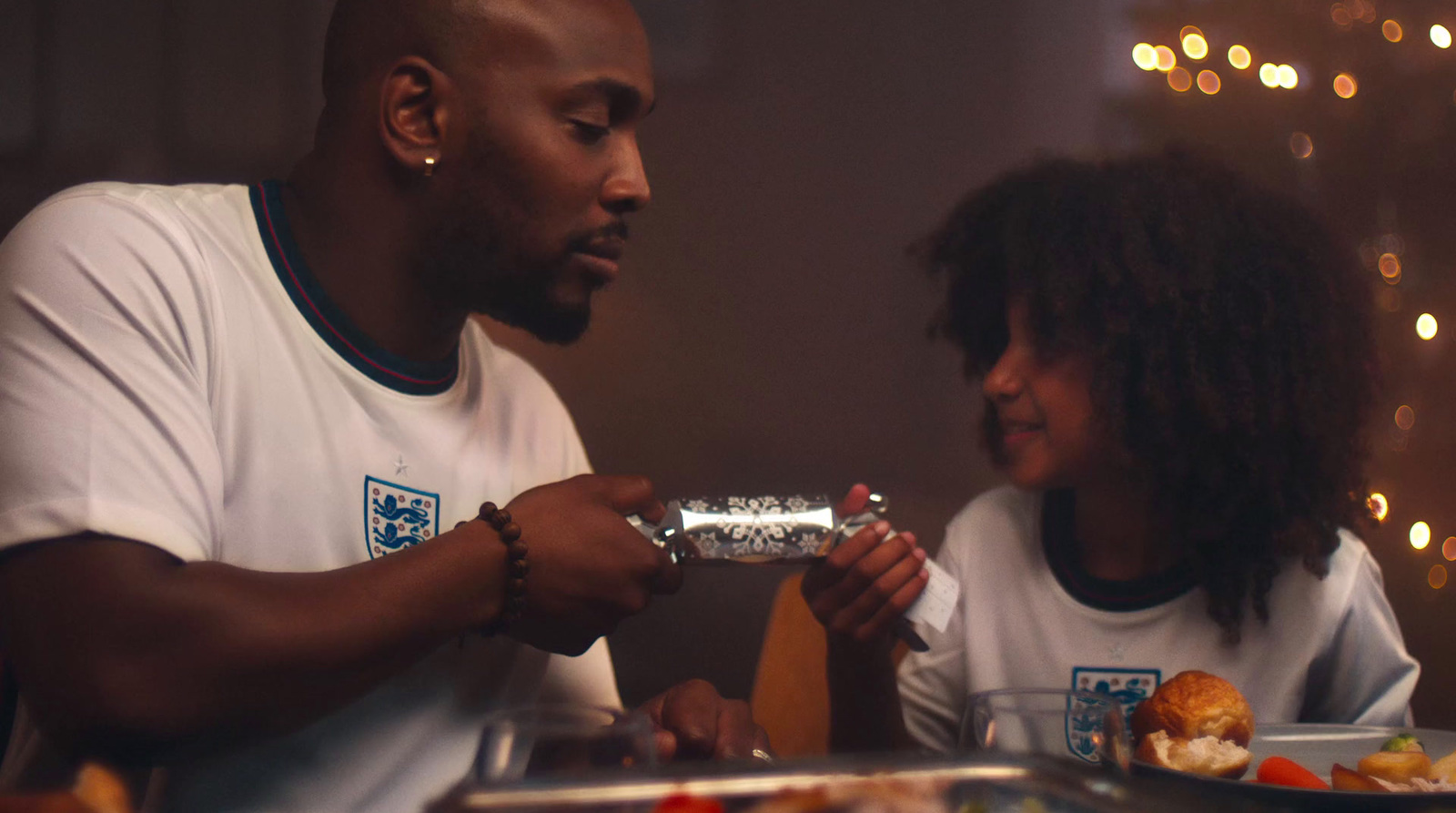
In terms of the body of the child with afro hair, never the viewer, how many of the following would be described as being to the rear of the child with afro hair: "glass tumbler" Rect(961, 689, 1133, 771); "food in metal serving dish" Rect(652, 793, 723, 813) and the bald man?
0

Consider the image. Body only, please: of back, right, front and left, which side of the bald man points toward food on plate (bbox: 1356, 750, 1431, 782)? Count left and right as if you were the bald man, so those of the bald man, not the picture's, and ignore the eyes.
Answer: front

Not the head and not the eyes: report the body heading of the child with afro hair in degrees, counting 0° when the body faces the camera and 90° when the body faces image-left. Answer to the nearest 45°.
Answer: approximately 45°

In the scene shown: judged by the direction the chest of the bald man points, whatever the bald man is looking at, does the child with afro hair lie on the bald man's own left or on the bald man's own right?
on the bald man's own left

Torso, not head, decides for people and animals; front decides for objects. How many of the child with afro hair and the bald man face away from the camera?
0

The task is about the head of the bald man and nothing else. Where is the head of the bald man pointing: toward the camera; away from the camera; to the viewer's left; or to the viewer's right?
to the viewer's right

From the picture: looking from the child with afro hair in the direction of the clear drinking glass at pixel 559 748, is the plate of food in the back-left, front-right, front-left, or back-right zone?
front-left

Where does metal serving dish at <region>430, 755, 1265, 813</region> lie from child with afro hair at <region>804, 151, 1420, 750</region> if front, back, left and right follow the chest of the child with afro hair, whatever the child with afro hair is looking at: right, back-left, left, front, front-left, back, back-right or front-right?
front-left

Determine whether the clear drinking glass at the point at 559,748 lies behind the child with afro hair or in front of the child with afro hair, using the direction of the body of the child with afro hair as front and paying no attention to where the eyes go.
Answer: in front

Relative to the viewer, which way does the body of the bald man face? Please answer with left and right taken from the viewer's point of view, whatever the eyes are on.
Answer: facing the viewer and to the right of the viewer
